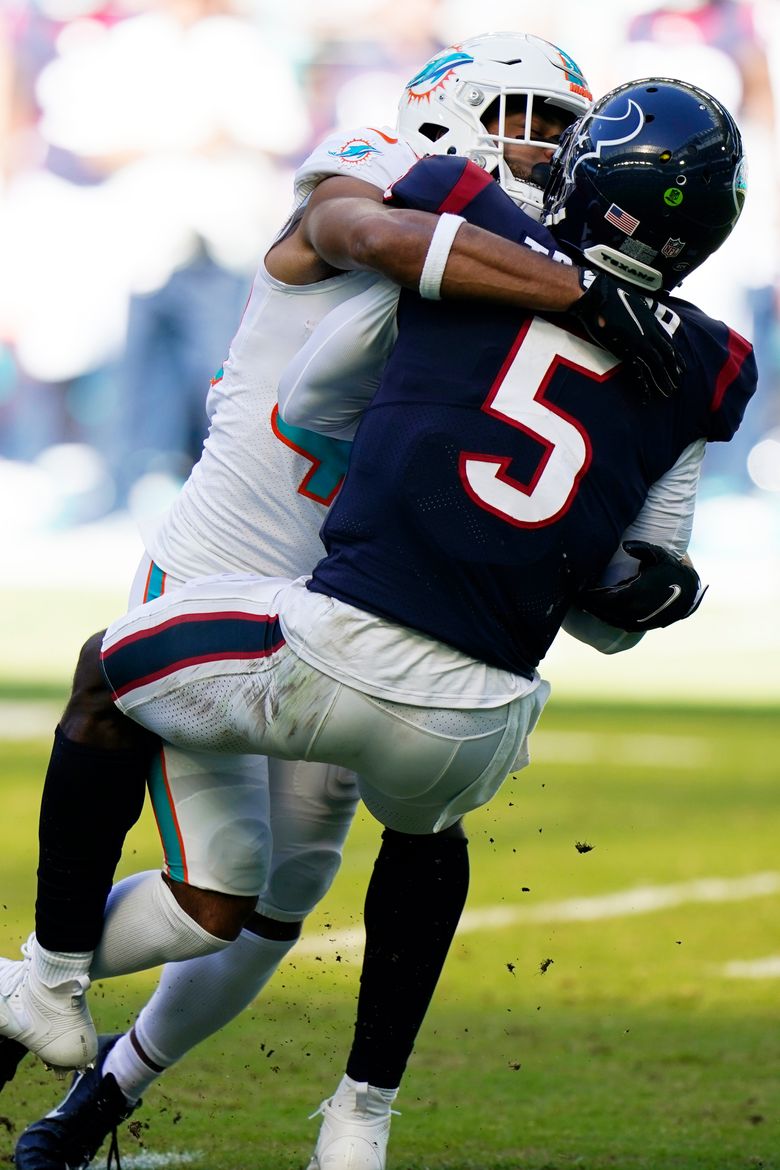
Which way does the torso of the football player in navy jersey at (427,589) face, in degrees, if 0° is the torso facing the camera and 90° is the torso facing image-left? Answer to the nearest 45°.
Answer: approximately 135°

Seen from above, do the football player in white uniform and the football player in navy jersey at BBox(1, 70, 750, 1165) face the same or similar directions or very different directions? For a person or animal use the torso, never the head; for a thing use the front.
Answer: very different directions

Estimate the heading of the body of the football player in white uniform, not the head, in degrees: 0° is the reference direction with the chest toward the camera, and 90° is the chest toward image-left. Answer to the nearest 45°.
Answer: approximately 315°
